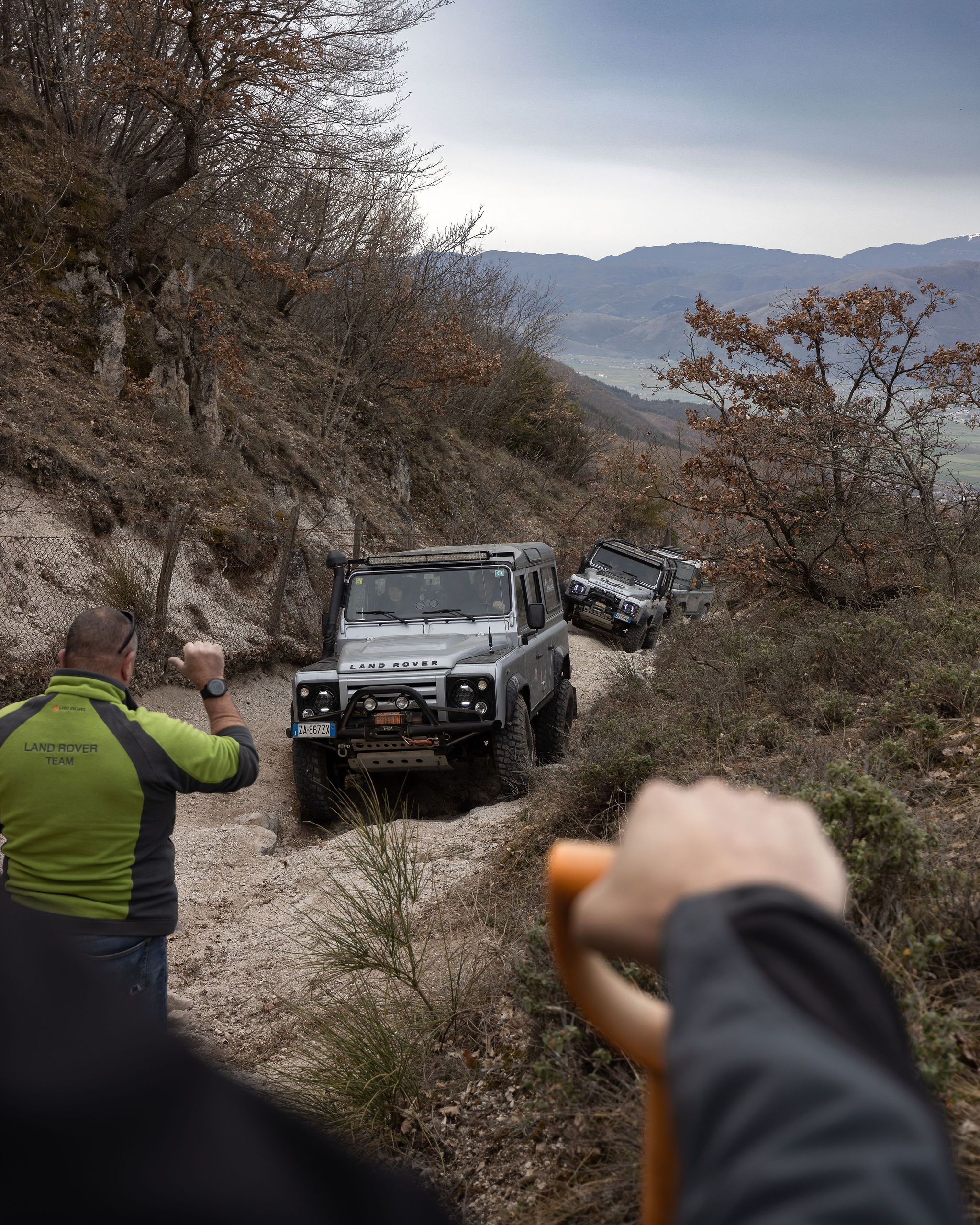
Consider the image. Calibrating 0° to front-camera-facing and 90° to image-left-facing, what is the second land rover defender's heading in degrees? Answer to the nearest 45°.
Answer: approximately 45°

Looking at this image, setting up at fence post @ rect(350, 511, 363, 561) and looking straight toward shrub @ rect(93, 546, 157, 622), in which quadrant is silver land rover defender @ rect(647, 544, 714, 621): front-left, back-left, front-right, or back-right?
back-left

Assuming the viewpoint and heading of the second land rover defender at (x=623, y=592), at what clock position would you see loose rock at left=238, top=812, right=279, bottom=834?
The loose rock is roughly at 11 o'clock from the second land rover defender.

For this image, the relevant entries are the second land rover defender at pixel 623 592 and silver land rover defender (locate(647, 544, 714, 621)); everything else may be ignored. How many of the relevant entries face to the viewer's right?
0

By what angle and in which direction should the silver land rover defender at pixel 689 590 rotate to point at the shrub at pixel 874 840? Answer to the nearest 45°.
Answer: approximately 45° to its left

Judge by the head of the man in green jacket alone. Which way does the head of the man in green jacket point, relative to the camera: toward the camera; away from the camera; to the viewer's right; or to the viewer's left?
away from the camera

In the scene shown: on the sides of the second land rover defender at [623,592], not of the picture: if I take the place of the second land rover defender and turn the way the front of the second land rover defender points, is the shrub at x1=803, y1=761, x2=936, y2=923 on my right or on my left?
on my left

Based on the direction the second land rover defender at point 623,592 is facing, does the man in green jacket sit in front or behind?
in front
